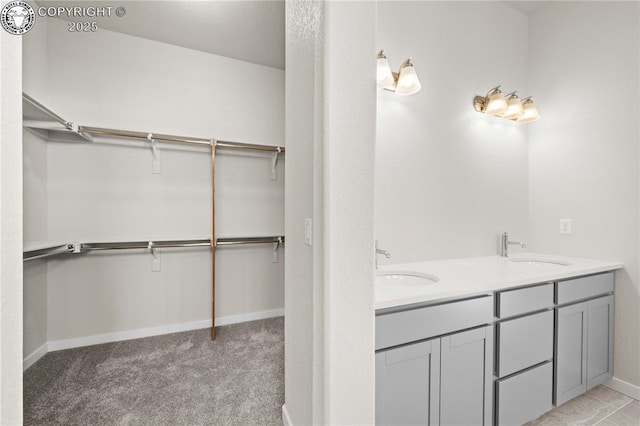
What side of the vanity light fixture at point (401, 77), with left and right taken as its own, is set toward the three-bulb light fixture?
left

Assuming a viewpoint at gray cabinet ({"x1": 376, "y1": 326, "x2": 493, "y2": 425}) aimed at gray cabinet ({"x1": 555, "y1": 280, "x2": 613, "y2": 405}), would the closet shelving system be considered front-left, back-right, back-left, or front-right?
back-left
